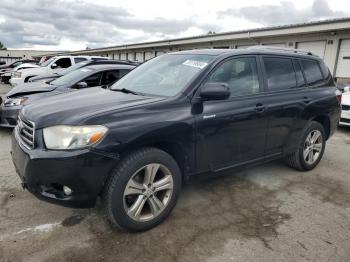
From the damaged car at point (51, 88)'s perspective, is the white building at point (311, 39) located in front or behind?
behind

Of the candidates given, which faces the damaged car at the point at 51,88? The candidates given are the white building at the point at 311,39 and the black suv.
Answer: the white building

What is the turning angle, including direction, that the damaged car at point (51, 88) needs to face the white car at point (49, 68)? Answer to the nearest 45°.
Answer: approximately 135° to its right

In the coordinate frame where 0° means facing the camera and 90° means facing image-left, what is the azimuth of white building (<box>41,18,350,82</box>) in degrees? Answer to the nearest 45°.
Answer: approximately 45°

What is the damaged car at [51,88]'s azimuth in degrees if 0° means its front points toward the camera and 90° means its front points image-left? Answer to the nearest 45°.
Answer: approximately 45°

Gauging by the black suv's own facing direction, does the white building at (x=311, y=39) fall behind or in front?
behind

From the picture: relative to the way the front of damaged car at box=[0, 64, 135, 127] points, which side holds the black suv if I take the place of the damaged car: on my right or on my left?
on my left
